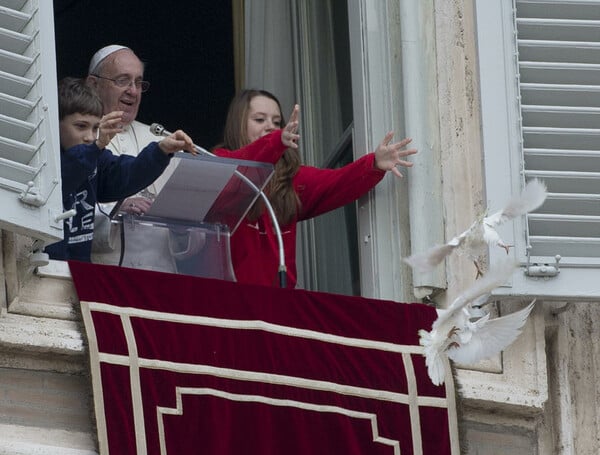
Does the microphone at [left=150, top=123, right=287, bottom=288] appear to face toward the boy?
yes

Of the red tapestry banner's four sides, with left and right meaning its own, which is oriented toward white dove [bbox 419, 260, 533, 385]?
left

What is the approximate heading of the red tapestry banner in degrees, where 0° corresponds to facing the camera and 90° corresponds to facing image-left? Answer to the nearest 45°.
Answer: approximately 0°
